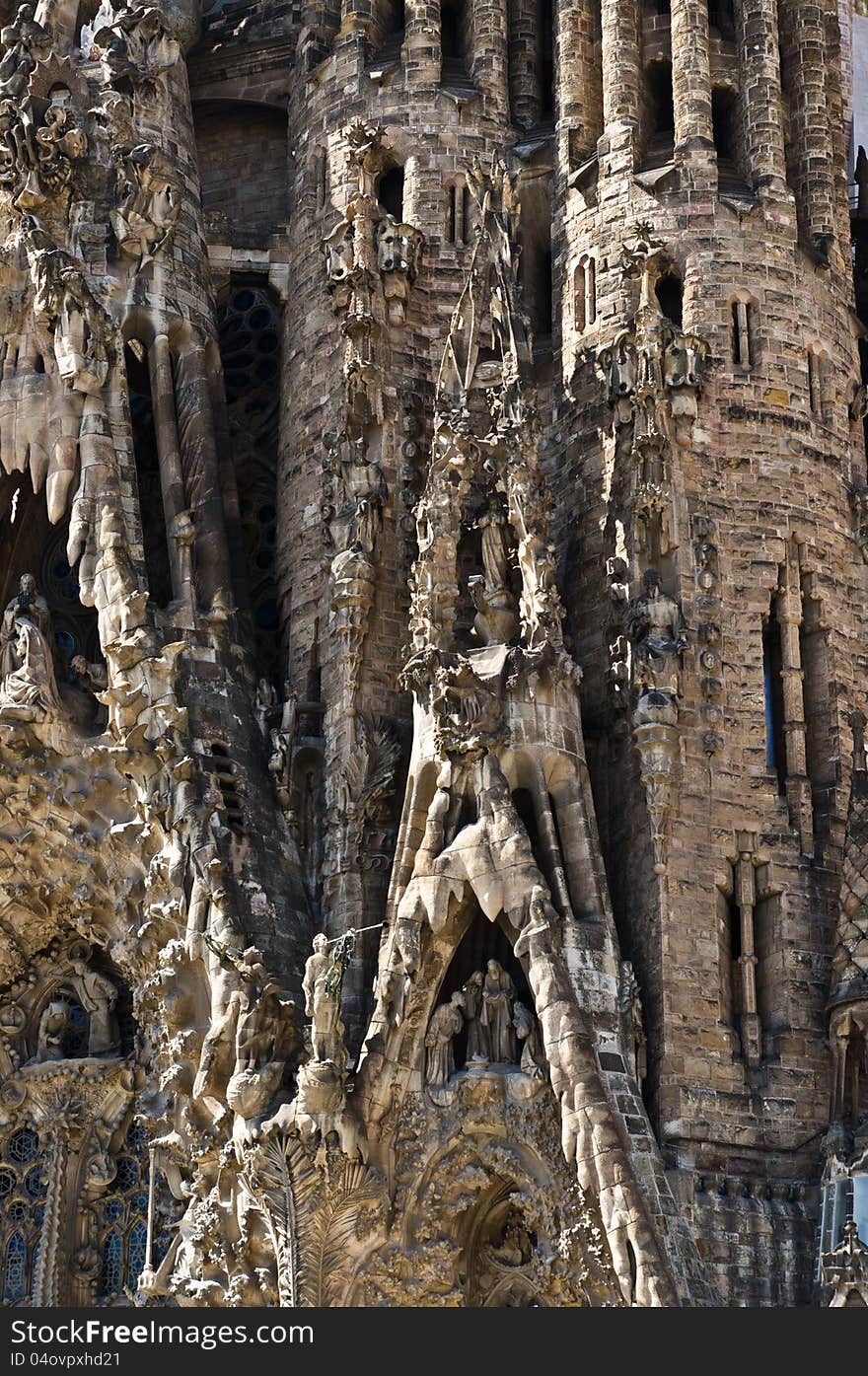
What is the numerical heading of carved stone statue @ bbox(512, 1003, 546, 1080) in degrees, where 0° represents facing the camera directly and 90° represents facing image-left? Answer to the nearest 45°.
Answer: approximately 90°

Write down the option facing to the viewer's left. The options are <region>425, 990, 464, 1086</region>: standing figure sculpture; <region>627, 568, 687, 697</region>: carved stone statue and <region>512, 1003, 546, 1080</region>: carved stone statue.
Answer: <region>512, 1003, 546, 1080</region>: carved stone statue

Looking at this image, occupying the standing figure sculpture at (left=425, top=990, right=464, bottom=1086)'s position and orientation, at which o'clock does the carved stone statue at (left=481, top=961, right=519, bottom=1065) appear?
The carved stone statue is roughly at 12 o'clock from the standing figure sculpture.

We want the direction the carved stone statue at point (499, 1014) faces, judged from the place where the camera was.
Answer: facing the viewer and to the left of the viewer

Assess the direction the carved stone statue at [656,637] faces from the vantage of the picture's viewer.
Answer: facing the viewer

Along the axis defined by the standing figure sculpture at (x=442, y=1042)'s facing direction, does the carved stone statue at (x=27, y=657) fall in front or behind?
behind

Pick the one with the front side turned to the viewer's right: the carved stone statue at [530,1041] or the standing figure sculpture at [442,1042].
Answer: the standing figure sculpture

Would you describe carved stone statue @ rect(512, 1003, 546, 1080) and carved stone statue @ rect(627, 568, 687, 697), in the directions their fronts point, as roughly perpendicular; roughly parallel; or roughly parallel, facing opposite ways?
roughly perpendicular

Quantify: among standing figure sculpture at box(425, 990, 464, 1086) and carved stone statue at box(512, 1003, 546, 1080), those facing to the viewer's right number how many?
1

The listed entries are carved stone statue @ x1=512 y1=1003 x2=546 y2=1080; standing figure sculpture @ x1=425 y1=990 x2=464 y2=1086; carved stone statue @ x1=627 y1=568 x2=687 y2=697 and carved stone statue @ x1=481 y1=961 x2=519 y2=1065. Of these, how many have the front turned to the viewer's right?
1

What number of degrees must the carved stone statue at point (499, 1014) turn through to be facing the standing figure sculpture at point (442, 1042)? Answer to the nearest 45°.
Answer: approximately 45° to its right
